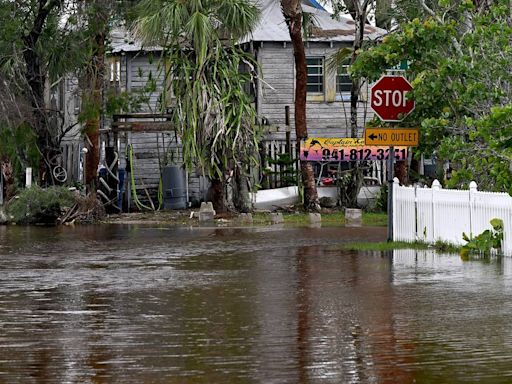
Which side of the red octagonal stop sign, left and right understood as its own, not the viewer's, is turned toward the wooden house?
back

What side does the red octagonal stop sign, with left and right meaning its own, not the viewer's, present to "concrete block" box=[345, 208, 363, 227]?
back

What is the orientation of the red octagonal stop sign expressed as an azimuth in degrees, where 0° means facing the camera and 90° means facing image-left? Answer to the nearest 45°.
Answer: approximately 0°

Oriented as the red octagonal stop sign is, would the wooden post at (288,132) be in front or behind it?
behind

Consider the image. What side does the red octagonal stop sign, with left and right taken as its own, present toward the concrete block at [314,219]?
back

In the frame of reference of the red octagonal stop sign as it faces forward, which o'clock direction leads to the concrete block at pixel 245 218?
The concrete block is roughly at 5 o'clock from the red octagonal stop sign.

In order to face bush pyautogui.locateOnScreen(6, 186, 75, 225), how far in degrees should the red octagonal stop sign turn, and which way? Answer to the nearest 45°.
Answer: approximately 135° to its right
